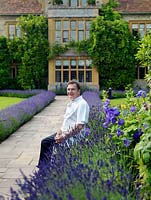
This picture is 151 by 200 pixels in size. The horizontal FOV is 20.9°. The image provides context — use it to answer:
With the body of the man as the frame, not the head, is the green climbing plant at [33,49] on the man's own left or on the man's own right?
on the man's own right

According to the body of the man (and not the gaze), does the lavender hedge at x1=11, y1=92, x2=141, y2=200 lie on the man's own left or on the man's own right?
on the man's own left

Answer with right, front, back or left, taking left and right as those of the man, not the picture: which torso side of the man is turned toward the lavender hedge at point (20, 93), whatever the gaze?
right

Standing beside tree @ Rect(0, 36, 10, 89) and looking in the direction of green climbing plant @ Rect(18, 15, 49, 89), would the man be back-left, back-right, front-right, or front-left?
front-right

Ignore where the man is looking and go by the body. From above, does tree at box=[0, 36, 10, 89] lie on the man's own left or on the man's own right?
on the man's own right
